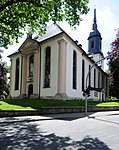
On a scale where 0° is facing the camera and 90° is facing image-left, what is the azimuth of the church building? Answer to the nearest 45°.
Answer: approximately 45°

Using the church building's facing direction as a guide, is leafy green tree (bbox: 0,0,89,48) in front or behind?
in front
